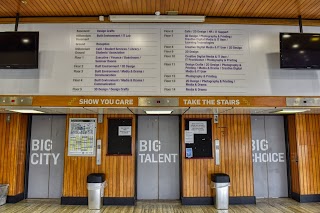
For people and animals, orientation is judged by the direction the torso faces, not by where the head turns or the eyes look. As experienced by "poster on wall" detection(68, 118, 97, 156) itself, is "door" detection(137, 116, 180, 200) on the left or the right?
on its left

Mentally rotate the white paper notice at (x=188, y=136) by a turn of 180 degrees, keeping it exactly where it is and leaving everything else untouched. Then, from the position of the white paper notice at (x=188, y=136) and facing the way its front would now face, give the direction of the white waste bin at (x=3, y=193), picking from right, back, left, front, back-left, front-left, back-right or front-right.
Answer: left

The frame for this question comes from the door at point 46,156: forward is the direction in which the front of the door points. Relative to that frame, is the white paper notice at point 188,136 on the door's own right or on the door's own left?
on the door's own left

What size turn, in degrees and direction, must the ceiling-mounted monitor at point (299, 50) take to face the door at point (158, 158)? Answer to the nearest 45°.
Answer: approximately 90° to its right

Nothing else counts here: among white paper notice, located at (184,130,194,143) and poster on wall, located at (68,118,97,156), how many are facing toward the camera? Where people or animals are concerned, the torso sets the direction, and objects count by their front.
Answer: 2

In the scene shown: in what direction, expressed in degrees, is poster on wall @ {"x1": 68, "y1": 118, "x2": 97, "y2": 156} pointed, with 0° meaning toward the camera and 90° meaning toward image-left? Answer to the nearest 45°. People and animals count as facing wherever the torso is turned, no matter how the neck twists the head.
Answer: approximately 0°

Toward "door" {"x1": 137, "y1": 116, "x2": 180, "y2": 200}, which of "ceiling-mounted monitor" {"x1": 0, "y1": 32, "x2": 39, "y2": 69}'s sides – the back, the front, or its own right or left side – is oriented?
left

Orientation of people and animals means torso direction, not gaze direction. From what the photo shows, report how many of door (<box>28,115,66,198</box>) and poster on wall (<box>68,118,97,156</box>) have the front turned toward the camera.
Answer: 2

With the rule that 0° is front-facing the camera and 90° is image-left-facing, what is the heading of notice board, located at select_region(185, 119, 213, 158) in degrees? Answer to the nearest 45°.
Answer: approximately 0°

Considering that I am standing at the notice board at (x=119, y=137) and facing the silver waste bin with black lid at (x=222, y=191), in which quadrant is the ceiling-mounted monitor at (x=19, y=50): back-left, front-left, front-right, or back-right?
back-right
